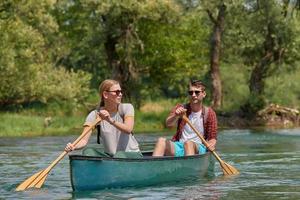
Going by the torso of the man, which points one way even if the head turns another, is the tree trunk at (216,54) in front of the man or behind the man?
behind

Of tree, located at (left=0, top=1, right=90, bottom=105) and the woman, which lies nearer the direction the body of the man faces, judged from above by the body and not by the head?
the woman

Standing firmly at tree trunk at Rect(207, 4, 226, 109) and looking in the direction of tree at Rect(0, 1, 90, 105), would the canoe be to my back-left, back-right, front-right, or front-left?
front-left

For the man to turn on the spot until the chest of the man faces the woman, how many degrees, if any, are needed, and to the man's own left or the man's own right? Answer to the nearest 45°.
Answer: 0° — they already face them

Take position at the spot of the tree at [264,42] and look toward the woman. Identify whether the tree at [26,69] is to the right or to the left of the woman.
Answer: right

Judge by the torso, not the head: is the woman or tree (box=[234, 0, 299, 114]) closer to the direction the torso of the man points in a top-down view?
the woman

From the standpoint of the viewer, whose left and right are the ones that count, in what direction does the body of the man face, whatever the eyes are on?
facing the viewer and to the left of the viewer

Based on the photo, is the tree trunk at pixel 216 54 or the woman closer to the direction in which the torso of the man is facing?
the woman

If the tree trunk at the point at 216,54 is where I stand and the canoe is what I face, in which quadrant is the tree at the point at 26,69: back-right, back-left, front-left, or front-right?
front-right
